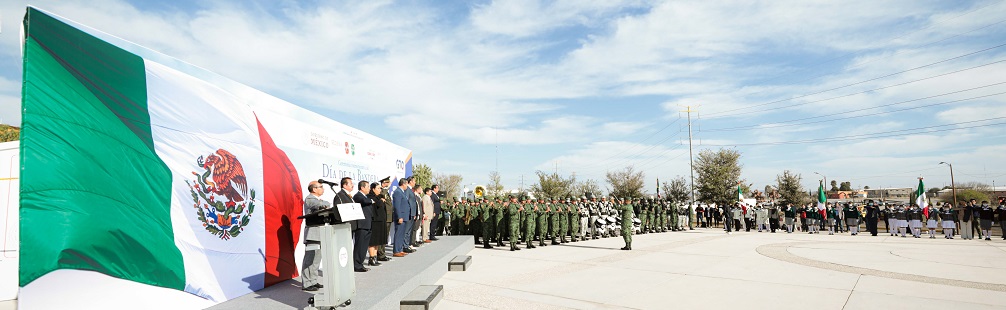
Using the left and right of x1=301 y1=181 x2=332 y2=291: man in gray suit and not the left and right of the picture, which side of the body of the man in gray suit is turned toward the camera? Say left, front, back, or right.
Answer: right

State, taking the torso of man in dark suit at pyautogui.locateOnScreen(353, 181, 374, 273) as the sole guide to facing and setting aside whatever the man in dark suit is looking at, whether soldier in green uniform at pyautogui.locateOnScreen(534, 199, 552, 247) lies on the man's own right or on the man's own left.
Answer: on the man's own left

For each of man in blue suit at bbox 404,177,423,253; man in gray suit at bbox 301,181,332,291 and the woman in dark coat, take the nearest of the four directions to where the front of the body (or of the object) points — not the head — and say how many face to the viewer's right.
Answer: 3

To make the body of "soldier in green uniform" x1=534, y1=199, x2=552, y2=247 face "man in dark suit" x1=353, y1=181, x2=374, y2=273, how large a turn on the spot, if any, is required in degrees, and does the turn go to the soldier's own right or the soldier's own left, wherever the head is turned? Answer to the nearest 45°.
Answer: approximately 45° to the soldier's own right

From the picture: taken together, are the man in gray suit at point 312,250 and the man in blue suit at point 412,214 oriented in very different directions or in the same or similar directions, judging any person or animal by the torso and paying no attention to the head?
same or similar directions

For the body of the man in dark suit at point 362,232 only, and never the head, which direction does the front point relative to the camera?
to the viewer's right

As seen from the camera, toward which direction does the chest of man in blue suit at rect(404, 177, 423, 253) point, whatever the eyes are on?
to the viewer's right

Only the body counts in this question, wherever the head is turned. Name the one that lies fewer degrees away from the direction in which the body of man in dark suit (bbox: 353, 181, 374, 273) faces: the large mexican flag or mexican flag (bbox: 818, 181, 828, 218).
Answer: the mexican flag

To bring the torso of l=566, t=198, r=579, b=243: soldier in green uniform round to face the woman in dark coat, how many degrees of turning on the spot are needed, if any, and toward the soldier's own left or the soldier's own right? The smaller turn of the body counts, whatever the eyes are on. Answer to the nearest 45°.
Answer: approximately 45° to the soldier's own right

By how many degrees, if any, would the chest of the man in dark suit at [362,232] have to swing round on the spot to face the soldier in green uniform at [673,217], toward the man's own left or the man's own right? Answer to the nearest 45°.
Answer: approximately 45° to the man's own left
